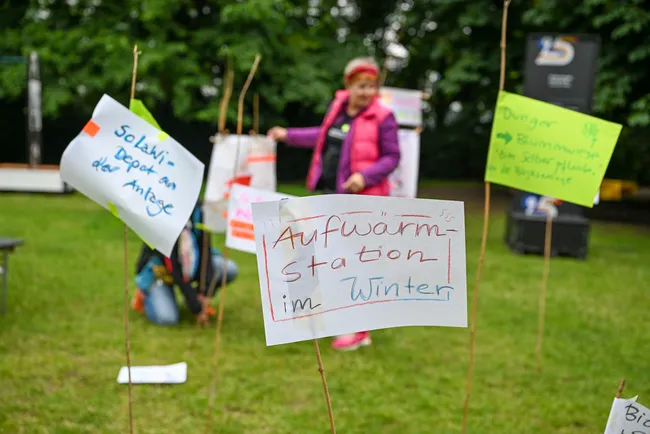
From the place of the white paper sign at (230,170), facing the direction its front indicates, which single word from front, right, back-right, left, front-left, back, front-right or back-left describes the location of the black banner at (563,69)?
back-left

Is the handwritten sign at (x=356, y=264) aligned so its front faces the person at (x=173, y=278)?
no

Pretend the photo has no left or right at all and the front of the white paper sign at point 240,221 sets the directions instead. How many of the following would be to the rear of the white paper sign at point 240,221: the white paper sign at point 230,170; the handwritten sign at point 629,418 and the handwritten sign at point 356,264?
1

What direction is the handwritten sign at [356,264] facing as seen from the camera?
toward the camera

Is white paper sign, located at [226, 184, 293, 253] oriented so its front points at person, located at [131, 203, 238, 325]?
no

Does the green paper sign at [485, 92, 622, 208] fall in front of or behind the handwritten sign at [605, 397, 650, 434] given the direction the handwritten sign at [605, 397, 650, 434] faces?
behind

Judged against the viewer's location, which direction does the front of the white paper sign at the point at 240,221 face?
facing the viewer

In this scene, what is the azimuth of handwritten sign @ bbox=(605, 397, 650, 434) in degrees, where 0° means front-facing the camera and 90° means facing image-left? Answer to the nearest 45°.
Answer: approximately 0°

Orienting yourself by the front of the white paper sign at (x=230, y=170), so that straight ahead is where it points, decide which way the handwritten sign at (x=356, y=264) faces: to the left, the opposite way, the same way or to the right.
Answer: the same way

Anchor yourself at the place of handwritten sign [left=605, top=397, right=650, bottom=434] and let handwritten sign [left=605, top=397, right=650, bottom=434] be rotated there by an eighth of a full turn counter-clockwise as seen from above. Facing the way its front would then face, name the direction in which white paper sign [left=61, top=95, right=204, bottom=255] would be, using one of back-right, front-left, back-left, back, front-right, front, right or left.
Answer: back-right

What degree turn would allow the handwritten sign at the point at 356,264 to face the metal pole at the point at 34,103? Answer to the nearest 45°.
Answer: approximately 135° to its right

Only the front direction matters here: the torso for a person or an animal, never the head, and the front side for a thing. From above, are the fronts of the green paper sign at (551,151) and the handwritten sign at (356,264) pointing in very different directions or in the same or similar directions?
same or similar directions

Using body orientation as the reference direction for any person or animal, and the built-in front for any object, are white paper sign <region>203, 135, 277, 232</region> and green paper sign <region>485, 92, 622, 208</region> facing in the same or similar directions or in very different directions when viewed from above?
same or similar directions

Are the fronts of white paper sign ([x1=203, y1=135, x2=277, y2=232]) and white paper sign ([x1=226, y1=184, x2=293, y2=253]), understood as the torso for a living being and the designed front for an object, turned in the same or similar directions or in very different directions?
same or similar directions

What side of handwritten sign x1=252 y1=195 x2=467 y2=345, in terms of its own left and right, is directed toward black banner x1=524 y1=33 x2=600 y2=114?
back

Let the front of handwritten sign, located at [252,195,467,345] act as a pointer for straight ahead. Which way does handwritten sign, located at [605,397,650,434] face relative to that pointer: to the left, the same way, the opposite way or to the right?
the same way

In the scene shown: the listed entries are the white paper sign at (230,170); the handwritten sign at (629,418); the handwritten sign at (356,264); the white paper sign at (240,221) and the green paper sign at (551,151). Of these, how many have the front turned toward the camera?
5

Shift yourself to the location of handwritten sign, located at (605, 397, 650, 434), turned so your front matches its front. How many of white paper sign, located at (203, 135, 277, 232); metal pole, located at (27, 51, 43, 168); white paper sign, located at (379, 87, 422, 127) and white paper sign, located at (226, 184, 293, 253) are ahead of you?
0
